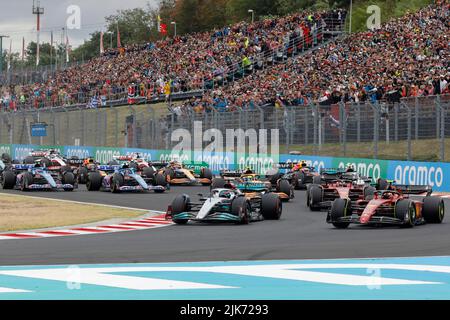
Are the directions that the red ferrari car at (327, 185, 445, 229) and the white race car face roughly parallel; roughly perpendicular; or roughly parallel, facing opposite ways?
roughly parallel

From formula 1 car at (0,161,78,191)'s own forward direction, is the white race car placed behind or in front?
in front

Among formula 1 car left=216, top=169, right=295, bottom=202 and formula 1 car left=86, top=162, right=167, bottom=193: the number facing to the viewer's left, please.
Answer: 0

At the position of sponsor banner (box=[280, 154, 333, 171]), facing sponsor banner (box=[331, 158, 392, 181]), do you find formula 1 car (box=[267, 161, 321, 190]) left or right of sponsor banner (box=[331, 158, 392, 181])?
right

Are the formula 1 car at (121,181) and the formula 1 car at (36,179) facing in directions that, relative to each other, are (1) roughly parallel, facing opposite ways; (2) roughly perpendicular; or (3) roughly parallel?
roughly parallel

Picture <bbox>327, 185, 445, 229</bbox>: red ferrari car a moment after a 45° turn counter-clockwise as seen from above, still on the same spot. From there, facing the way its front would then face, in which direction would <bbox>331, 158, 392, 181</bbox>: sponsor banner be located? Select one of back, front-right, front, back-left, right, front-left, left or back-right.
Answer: back

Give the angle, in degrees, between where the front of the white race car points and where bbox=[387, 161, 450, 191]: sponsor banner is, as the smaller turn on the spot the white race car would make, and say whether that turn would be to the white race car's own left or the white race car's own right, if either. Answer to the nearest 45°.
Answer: approximately 180°

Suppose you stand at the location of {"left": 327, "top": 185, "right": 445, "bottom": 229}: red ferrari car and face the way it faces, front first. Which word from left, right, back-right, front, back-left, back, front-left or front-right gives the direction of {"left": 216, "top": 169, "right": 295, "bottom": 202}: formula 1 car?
right
